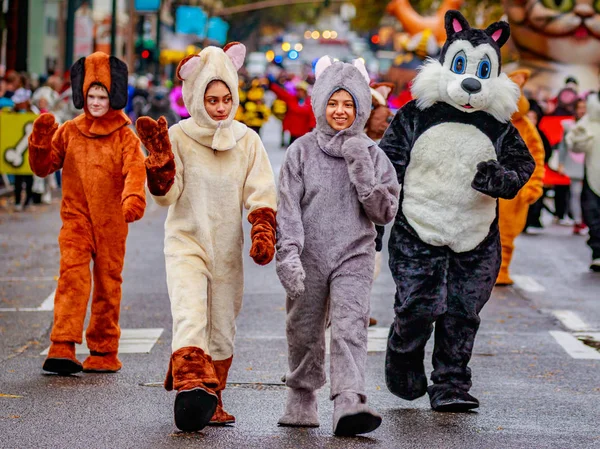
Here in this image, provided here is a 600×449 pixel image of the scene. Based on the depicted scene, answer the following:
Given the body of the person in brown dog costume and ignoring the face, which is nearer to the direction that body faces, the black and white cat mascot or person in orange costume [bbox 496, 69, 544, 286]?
the black and white cat mascot

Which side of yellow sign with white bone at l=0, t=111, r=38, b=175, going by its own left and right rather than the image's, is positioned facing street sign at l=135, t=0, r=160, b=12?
back

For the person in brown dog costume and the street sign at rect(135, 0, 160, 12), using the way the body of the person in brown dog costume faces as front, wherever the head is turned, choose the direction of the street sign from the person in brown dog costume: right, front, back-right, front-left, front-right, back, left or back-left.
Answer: back

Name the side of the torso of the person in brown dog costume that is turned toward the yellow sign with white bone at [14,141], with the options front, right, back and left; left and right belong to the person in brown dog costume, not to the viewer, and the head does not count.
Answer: back

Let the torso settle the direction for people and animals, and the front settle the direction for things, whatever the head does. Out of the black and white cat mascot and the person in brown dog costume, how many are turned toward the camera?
2

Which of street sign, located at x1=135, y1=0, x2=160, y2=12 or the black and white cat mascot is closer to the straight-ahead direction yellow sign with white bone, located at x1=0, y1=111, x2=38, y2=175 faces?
the black and white cat mascot

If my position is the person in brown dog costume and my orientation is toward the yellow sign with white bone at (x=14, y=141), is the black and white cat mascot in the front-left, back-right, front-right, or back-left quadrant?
back-right

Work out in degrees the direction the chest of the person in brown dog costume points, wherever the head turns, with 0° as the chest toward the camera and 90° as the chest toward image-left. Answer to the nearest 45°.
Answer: approximately 0°

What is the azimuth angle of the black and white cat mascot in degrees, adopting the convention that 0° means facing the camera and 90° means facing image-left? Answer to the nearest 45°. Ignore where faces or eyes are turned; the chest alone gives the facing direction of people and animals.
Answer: approximately 0°

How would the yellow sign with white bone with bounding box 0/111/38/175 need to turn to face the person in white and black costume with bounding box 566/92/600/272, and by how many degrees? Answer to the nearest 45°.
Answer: approximately 45° to its left

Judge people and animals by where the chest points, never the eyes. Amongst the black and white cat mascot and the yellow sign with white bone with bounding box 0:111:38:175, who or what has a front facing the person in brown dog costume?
the yellow sign with white bone

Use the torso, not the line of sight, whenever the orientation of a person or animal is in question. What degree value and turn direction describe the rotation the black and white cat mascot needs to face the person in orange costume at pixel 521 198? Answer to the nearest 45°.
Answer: approximately 180°
